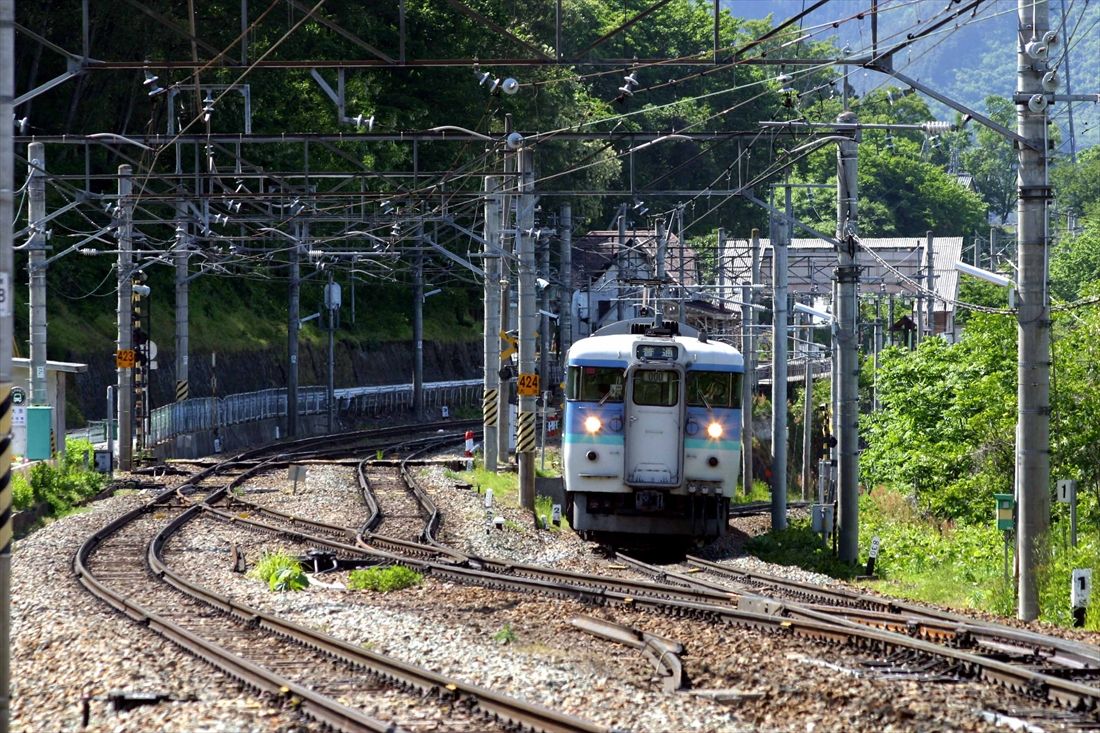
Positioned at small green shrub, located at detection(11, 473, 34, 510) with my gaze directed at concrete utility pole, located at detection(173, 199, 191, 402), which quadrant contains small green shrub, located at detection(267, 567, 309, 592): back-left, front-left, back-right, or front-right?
back-right

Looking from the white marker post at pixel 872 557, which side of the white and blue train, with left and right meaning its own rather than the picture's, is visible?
front

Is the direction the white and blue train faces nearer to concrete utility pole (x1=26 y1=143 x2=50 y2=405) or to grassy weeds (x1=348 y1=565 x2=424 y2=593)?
the grassy weeds

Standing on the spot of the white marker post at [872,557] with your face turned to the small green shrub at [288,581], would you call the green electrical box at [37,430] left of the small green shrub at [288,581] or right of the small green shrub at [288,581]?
right

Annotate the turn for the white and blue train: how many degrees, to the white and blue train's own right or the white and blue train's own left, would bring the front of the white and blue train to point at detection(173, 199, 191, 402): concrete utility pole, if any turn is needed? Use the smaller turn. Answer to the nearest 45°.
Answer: approximately 135° to the white and blue train's own right

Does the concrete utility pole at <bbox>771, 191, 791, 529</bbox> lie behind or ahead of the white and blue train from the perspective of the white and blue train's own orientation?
behind

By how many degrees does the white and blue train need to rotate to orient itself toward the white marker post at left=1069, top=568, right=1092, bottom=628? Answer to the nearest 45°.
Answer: approximately 45° to its left

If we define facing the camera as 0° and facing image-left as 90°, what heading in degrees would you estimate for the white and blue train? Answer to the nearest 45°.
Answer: approximately 0°

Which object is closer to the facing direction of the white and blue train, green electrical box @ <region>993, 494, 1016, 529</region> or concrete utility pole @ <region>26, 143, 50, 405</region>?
the green electrical box

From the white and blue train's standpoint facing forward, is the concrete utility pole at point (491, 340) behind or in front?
behind
